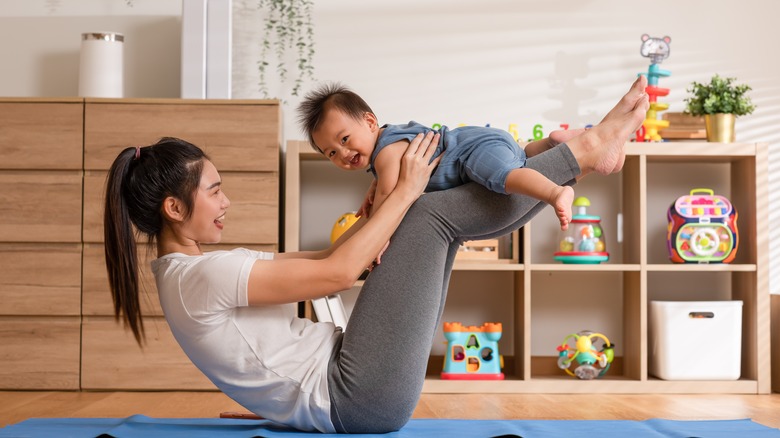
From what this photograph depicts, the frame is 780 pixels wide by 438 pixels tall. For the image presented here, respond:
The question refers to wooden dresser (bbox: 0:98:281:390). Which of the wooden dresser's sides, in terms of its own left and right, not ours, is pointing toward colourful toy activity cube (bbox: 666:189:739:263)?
left

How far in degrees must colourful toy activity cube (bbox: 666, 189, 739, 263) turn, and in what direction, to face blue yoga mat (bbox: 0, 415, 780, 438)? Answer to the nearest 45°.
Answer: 0° — it already faces it

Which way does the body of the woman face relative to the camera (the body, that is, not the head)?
to the viewer's right

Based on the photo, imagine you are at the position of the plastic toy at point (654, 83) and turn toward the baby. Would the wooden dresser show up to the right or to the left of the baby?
right

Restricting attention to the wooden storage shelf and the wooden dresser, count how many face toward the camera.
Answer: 2

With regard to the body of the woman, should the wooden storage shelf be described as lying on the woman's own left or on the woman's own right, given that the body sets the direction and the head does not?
on the woman's own left

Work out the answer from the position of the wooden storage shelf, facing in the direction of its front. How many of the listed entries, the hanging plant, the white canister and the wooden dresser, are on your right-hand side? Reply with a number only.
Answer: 3

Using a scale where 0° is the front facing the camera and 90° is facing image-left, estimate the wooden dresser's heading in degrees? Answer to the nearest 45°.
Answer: approximately 0°

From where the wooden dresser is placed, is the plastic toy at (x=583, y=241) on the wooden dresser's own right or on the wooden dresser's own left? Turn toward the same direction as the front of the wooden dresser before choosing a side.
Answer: on the wooden dresser's own left

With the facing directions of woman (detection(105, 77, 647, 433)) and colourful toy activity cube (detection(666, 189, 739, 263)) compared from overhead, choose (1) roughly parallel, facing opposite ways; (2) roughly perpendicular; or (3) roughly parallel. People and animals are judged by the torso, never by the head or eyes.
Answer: roughly perpendicular
